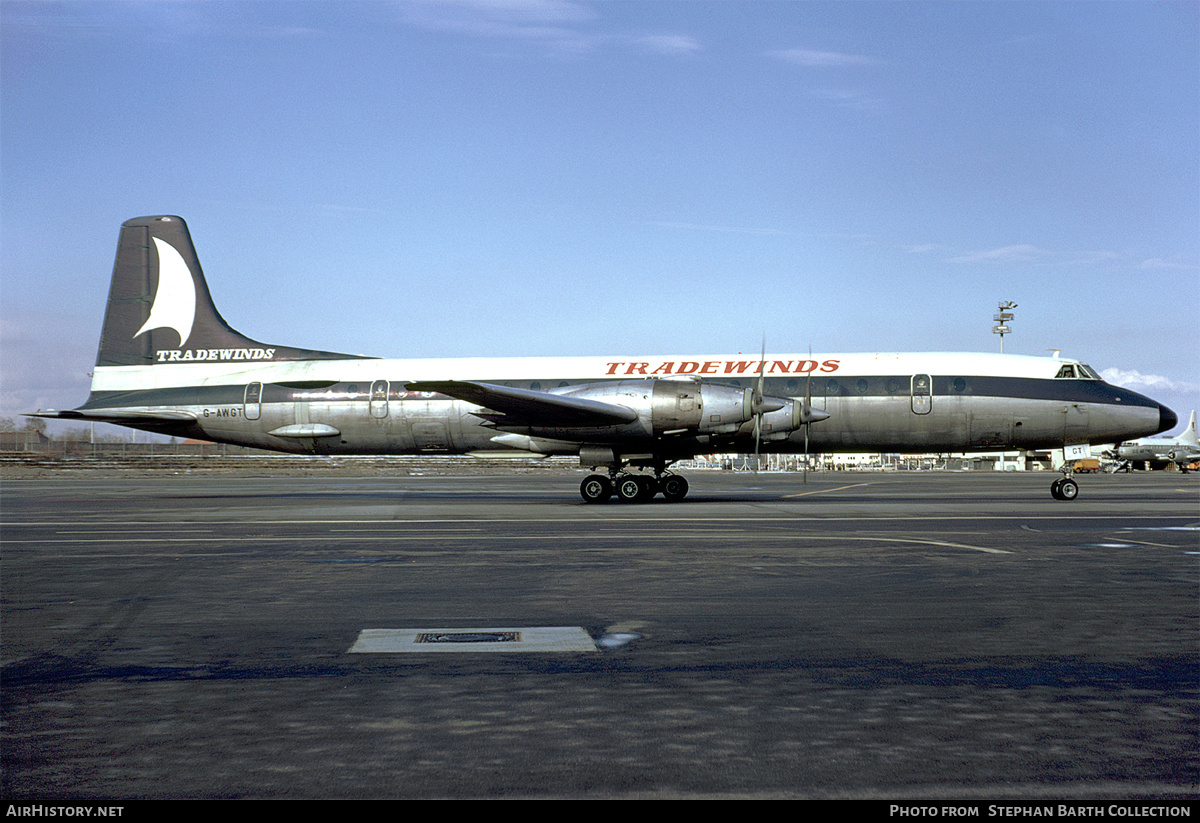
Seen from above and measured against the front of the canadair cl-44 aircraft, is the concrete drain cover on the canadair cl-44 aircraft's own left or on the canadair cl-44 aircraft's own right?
on the canadair cl-44 aircraft's own right

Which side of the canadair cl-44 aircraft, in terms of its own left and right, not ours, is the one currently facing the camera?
right
